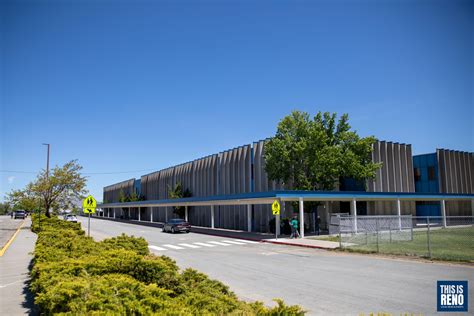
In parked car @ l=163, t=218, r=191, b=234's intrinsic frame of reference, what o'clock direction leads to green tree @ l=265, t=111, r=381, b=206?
The green tree is roughly at 5 o'clock from the parked car.

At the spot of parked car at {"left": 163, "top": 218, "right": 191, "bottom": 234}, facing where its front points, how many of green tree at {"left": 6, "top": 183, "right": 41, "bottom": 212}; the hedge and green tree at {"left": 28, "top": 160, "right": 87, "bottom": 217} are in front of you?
2

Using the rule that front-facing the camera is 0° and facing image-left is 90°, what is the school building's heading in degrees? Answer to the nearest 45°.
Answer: approximately 45°

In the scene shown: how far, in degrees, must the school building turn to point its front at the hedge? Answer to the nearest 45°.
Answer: approximately 45° to its left

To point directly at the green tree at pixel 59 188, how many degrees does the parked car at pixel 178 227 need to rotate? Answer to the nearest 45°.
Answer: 0° — it already faces it

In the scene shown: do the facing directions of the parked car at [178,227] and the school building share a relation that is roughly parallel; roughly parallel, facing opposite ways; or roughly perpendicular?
roughly perpendicular

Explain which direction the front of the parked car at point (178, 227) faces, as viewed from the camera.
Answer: facing away from the viewer and to the left of the viewer

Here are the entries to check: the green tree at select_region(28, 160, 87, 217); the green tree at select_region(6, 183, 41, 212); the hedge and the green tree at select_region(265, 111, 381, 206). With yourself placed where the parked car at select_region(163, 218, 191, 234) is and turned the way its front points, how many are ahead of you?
2

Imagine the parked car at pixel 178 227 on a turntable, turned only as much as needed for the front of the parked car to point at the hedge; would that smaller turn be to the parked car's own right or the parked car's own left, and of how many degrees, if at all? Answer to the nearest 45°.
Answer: approximately 135° to the parked car's own left
